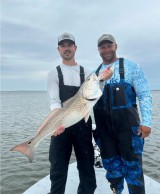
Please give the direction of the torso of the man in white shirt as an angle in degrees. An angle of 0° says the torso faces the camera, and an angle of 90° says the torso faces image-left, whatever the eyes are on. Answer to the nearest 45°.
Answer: approximately 0°
